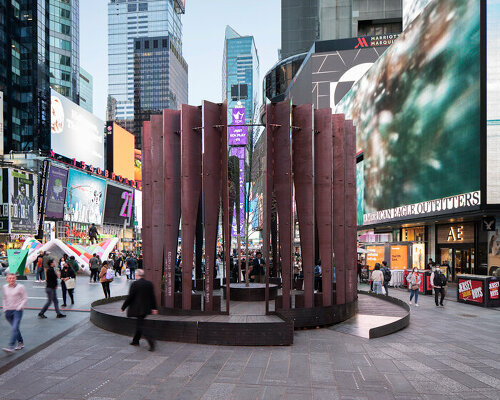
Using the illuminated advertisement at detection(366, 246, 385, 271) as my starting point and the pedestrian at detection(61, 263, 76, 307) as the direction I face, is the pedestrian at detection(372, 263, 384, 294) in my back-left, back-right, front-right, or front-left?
front-left

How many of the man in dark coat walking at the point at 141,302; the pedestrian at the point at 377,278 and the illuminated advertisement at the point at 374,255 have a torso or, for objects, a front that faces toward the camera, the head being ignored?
1

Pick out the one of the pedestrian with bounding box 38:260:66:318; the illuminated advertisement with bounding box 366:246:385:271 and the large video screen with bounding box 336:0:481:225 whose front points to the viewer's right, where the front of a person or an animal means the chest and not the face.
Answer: the pedestrian

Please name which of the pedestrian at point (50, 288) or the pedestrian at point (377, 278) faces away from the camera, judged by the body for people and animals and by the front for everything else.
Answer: the pedestrian at point (377, 278)

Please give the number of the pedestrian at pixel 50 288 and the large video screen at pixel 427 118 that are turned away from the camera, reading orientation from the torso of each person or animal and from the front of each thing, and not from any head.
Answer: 0

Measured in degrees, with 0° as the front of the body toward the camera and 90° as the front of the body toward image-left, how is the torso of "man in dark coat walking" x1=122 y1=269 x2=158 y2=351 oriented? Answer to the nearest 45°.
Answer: approximately 135°

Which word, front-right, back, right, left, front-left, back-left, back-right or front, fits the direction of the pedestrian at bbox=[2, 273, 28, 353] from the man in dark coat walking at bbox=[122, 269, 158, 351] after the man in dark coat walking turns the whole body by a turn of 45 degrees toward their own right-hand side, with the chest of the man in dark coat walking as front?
left

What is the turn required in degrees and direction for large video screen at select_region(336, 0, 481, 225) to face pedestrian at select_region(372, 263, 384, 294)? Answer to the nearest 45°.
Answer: approximately 45° to its left

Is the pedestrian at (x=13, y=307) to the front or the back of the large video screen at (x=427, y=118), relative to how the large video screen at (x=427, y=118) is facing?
to the front

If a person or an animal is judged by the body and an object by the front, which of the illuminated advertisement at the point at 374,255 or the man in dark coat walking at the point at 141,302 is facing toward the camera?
the illuminated advertisement

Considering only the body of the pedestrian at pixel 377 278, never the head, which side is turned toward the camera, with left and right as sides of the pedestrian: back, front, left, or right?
back

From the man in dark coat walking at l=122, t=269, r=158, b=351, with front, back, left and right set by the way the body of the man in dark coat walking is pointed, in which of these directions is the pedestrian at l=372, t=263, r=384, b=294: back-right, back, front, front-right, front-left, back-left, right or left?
right

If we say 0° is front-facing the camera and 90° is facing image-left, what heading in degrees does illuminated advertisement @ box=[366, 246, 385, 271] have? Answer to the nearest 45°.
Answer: approximately 0°
